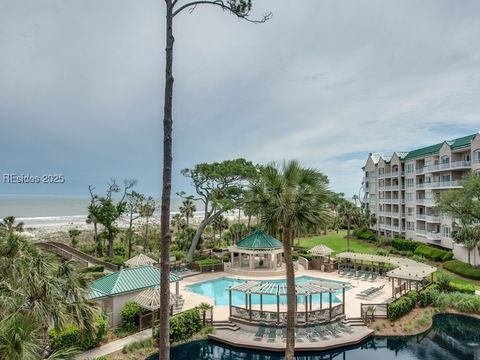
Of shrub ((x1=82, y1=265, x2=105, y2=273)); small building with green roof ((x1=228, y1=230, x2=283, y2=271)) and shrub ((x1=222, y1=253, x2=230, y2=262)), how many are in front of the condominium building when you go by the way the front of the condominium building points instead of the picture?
3

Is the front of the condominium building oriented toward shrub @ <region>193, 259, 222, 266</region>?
yes

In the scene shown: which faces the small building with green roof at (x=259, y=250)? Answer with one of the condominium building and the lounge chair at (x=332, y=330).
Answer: the condominium building

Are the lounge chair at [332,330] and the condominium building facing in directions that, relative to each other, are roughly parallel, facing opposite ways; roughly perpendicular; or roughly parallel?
roughly perpendicular

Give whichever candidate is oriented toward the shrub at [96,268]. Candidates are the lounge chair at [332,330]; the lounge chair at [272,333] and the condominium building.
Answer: the condominium building
